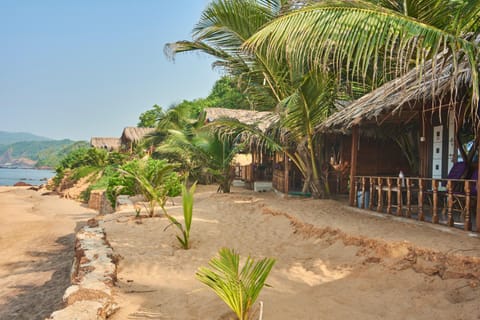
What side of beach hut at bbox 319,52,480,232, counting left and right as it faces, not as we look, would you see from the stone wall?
front

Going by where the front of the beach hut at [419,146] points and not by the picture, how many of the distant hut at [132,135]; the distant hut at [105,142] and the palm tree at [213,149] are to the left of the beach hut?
0

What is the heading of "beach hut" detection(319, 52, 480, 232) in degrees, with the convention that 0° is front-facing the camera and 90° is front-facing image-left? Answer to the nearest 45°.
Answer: approximately 45°

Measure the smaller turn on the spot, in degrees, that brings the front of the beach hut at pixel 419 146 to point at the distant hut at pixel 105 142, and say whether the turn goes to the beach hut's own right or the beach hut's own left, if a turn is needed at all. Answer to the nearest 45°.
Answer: approximately 90° to the beach hut's own right

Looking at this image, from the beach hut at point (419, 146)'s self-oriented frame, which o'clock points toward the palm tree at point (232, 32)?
The palm tree is roughly at 1 o'clock from the beach hut.

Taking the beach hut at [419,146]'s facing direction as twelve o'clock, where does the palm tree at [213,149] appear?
The palm tree is roughly at 2 o'clock from the beach hut.

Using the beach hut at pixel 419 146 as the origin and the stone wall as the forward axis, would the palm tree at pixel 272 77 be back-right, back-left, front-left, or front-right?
front-right

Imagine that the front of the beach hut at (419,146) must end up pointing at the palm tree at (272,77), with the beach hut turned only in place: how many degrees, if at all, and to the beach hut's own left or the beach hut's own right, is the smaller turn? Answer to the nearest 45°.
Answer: approximately 45° to the beach hut's own right

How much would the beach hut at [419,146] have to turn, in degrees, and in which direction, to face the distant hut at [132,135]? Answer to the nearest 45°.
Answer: approximately 90° to its right

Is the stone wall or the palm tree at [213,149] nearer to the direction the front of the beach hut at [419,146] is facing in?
the stone wall

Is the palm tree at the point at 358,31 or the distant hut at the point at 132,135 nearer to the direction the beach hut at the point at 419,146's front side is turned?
the palm tree

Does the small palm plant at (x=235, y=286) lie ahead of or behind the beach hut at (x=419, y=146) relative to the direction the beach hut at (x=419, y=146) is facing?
ahead

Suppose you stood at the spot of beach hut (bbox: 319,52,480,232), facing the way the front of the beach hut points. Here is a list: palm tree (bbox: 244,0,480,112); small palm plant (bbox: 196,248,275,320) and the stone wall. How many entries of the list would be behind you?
0
